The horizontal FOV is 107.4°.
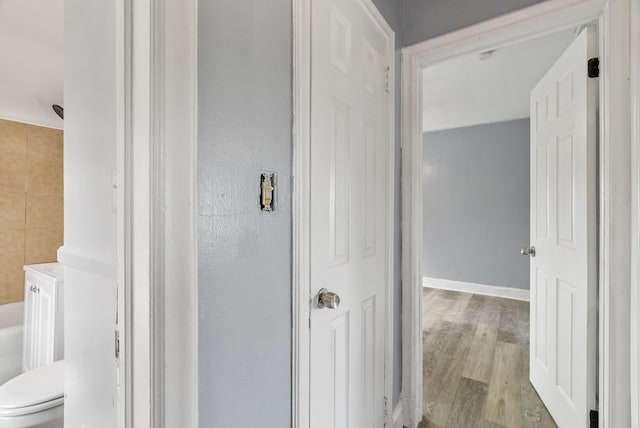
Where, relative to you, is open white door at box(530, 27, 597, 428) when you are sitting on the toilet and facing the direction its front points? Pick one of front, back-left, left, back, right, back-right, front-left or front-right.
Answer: left

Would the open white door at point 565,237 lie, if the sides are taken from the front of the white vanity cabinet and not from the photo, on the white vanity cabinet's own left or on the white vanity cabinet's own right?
on the white vanity cabinet's own left

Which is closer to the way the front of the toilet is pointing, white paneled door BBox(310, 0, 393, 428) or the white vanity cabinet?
the white paneled door

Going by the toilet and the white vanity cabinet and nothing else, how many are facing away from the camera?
0

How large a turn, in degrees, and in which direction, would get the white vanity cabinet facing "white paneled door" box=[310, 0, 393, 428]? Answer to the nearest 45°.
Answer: approximately 90° to its left

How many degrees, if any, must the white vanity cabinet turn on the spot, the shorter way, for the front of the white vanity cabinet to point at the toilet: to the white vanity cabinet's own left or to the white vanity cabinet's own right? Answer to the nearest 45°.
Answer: approximately 45° to the white vanity cabinet's own left

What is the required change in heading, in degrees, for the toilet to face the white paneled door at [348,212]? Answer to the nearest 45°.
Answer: approximately 90° to its left
